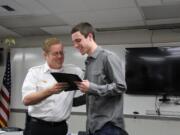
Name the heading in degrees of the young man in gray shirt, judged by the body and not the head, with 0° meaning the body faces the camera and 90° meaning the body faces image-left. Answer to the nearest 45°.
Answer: approximately 45°

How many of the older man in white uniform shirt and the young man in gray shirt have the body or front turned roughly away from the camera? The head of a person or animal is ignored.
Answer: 0

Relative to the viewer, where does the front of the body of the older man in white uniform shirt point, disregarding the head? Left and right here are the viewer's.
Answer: facing the viewer and to the right of the viewer

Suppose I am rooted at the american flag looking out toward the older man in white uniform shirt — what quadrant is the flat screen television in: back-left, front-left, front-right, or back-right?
front-left

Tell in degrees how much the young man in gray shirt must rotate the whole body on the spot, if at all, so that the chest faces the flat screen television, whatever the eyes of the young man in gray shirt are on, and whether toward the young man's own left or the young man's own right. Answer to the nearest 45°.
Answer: approximately 135° to the young man's own right

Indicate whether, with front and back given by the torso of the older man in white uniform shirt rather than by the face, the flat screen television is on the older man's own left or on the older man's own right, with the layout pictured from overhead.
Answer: on the older man's own left

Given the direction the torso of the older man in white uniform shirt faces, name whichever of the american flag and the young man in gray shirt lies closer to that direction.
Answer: the young man in gray shirt

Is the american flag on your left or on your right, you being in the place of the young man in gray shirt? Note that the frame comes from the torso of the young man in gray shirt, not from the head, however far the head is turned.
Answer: on your right

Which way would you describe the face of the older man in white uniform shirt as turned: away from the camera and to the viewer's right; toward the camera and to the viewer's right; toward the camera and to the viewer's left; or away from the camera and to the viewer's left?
toward the camera and to the viewer's right
